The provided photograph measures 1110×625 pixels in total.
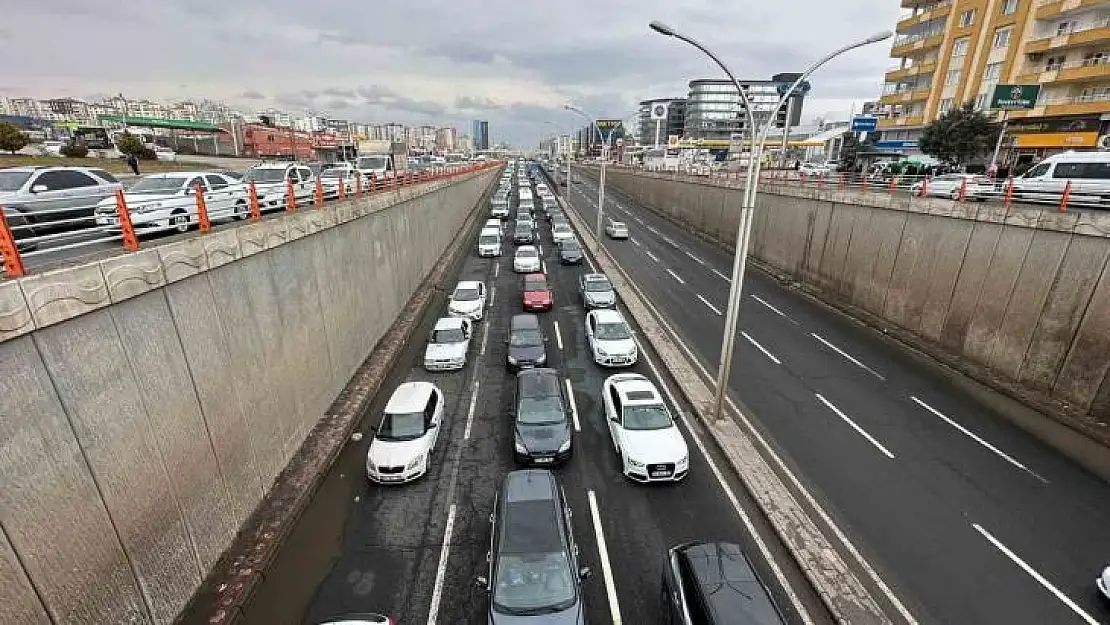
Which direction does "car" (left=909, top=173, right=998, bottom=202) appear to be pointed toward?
to the viewer's left

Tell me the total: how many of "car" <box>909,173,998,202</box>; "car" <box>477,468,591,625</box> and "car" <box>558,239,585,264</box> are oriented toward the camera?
2

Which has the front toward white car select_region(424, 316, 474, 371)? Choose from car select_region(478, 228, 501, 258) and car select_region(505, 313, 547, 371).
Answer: car select_region(478, 228, 501, 258)

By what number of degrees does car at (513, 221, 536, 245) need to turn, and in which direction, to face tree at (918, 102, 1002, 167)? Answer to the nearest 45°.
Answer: approximately 90° to its left

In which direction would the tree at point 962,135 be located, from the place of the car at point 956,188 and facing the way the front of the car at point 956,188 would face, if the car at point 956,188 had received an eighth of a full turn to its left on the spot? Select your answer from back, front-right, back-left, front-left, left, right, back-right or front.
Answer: back-right

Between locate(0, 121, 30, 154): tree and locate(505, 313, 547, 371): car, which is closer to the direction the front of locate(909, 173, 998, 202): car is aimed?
the tree

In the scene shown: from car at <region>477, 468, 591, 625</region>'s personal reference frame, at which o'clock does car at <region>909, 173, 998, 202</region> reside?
car at <region>909, 173, 998, 202</region> is roughly at 8 o'clock from car at <region>477, 468, 591, 625</region>.
